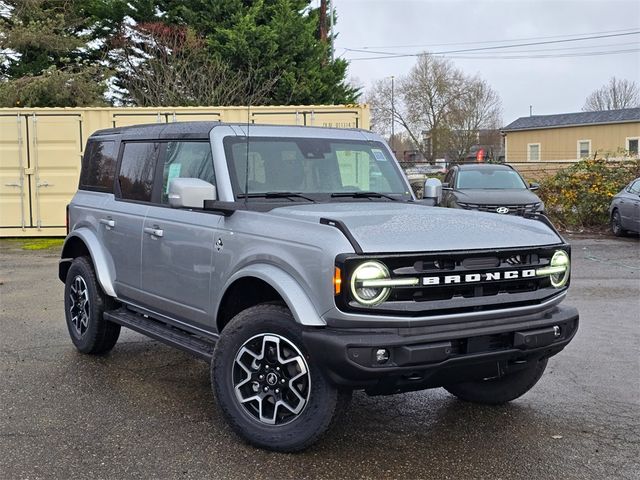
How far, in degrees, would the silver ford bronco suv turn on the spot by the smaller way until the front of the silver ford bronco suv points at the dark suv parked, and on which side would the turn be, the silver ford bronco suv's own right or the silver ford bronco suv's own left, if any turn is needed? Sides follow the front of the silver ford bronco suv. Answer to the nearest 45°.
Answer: approximately 135° to the silver ford bronco suv's own left

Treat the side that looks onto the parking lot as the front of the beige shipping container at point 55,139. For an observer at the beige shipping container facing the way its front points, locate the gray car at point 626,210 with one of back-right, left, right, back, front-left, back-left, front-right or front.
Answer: left

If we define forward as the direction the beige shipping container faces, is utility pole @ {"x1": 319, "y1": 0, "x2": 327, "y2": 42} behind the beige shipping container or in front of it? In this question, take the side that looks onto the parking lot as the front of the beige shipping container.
behind

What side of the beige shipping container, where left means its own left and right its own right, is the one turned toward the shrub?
left

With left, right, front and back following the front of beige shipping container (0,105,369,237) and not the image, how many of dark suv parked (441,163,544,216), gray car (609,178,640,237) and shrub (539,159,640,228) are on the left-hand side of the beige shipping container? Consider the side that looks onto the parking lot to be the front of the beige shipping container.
3

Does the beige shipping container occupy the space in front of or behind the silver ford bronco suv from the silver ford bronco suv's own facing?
behind

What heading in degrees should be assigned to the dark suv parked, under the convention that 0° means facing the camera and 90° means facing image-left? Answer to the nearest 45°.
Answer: approximately 0°

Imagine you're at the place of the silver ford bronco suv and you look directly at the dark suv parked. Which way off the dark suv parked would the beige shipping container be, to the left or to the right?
left

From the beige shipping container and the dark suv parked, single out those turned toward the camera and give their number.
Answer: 2

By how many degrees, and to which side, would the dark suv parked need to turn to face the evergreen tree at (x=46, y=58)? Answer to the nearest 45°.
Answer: approximately 135° to its right

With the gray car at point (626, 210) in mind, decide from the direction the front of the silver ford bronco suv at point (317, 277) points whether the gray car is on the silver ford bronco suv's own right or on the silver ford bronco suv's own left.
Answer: on the silver ford bronco suv's own left

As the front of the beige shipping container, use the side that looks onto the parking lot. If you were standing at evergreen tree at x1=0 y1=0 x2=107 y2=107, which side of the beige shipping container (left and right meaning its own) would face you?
back

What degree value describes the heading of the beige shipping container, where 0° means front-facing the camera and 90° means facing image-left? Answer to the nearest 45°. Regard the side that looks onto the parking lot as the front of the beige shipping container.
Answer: approximately 0°

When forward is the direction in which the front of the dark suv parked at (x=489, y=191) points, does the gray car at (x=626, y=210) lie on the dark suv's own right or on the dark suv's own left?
on the dark suv's own left

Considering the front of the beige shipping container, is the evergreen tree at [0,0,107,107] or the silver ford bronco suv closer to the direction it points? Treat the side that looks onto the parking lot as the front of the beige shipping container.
the silver ford bronco suv

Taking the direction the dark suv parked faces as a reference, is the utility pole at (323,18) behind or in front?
behind
